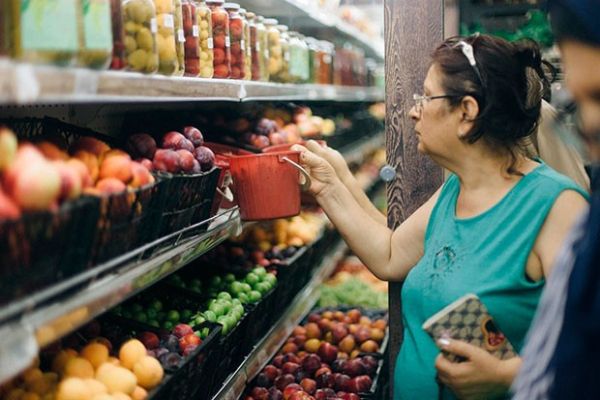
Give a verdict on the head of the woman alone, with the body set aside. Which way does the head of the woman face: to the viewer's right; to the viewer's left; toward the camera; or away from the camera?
to the viewer's left

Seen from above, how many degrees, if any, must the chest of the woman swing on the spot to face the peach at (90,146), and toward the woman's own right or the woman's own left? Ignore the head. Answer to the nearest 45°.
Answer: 0° — they already face it

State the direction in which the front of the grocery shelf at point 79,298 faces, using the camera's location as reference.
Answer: facing the viewer and to the right of the viewer

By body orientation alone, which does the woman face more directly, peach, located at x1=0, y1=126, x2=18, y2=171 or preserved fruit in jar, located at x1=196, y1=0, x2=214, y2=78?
the peach

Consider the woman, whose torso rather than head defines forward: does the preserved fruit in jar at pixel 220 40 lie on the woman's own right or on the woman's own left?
on the woman's own right

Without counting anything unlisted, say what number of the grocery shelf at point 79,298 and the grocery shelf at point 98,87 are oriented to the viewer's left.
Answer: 0

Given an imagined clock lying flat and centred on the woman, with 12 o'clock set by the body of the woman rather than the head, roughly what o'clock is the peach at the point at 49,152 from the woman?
The peach is roughly at 12 o'clock from the woman.

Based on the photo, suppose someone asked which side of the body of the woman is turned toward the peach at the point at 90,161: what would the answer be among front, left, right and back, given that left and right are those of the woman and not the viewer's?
front

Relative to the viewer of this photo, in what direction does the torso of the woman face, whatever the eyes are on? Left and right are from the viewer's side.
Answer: facing the viewer and to the left of the viewer

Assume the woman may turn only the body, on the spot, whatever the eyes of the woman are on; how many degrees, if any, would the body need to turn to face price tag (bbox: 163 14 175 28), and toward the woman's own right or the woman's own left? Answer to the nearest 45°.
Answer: approximately 45° to the woman's own right
